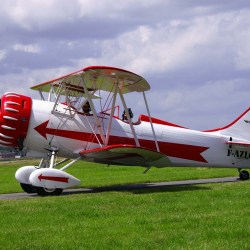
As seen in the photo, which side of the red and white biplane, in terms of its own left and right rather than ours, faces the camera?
left
